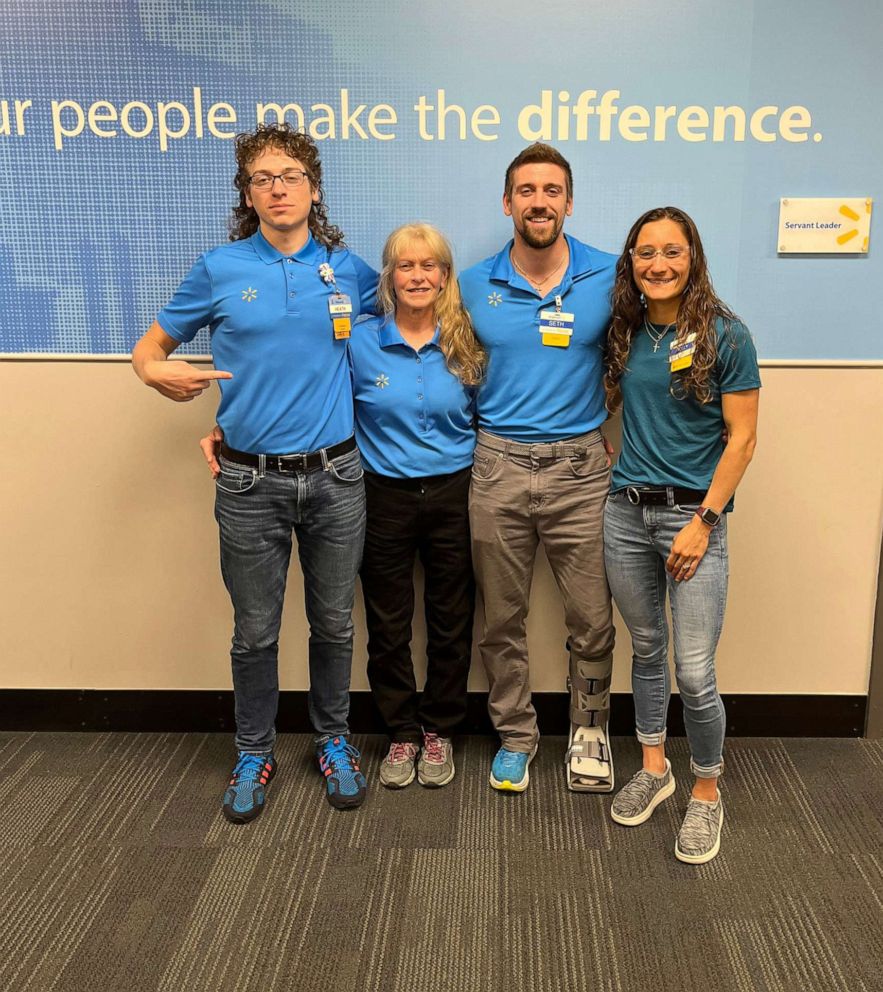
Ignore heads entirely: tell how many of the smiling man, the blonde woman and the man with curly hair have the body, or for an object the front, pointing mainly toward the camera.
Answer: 3

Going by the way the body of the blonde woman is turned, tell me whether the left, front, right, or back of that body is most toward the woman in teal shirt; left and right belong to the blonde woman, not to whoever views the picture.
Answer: left

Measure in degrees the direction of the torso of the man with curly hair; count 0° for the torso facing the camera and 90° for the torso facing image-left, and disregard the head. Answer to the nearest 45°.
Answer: approximately 0°

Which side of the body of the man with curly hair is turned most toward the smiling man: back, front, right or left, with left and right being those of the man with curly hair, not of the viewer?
left

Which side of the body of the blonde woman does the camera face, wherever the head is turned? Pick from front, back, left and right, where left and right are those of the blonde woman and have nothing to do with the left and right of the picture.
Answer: front

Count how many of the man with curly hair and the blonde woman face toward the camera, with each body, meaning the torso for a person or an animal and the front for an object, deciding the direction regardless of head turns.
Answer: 2

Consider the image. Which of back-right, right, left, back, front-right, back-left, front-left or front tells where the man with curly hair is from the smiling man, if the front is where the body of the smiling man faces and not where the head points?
right

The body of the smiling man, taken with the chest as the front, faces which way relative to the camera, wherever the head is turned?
toward the camera
